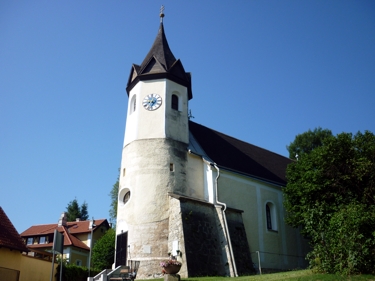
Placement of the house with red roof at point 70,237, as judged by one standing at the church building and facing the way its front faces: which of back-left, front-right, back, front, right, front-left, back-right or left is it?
right

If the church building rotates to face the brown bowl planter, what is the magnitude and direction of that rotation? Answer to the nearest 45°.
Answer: approximately 45° to its left

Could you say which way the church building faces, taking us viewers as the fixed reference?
facing the viewer and to the left of the viewer

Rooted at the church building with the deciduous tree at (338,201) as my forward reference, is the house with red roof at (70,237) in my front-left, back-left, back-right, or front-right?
back-left

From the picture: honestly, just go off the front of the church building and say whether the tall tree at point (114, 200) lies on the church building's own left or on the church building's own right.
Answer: on the church building's own right

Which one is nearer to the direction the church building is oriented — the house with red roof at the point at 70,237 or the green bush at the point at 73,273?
the green bush

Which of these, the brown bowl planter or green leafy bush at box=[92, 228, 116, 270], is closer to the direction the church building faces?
the brown bowl planter
